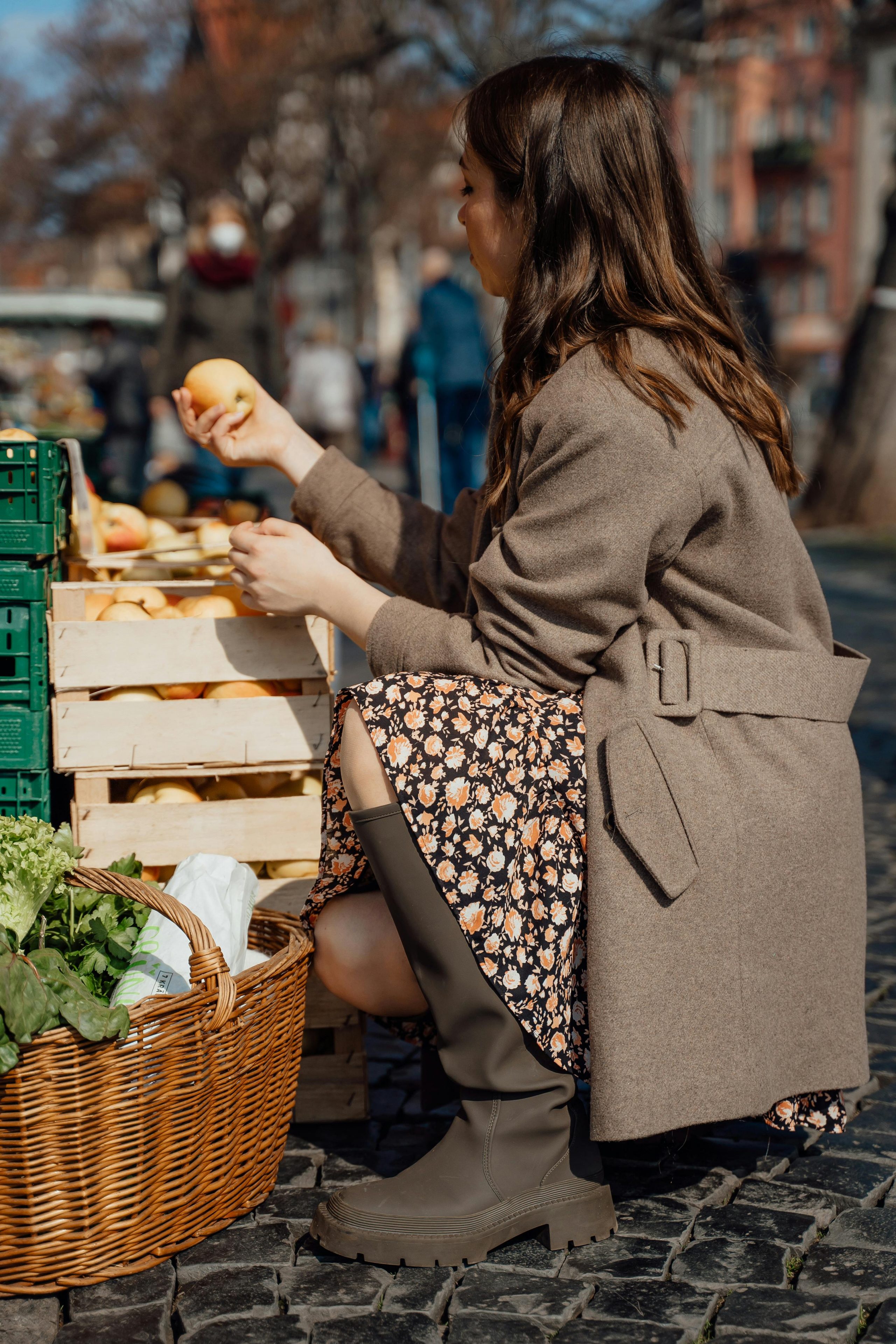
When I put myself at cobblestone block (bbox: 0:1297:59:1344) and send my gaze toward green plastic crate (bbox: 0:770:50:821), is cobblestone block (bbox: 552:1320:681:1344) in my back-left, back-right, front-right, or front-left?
back-right

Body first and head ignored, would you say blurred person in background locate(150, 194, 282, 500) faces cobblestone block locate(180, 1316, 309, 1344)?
yes

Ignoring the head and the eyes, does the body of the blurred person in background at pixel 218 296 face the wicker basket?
yes
